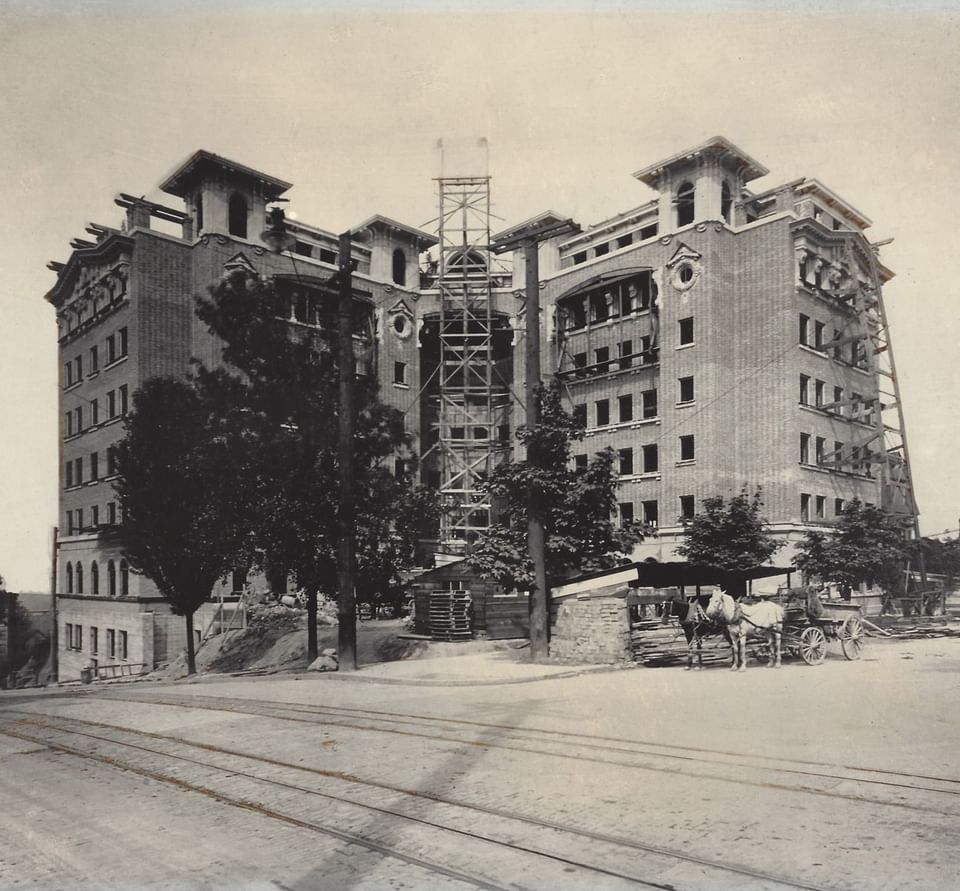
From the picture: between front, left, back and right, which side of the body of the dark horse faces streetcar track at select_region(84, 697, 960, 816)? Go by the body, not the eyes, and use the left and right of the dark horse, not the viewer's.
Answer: left

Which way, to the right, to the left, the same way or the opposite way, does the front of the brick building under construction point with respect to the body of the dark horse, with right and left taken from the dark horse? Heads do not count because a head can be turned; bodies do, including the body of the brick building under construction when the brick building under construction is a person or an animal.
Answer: to the left

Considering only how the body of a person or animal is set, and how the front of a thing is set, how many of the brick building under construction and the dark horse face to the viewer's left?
1

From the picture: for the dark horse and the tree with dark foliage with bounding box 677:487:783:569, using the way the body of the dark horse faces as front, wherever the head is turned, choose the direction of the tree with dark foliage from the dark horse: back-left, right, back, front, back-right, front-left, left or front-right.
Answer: right

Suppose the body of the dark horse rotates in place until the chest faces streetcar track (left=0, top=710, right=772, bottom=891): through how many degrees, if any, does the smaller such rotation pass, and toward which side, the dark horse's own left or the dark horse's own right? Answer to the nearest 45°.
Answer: approximately 90° to the dark horse's own left

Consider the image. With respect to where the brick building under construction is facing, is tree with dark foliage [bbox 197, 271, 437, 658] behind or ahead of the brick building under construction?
ahead

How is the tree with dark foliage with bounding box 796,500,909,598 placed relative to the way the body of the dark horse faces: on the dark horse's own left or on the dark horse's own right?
on the dark horse's own right

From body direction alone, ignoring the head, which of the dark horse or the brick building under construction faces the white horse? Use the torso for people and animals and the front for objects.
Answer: the brick building under construction

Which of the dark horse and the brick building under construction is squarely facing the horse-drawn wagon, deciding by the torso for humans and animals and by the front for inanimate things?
the brick building under construction

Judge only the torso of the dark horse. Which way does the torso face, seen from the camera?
to the viewer's left

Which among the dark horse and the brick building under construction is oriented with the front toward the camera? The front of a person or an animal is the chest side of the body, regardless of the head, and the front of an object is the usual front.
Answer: the brick building under construction

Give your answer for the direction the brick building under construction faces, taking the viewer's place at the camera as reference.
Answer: facing the viewer

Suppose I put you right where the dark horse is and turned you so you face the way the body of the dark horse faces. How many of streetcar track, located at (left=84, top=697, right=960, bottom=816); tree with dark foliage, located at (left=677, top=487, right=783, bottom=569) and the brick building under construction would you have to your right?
2

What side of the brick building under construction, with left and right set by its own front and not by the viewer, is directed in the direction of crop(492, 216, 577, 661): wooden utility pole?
front
